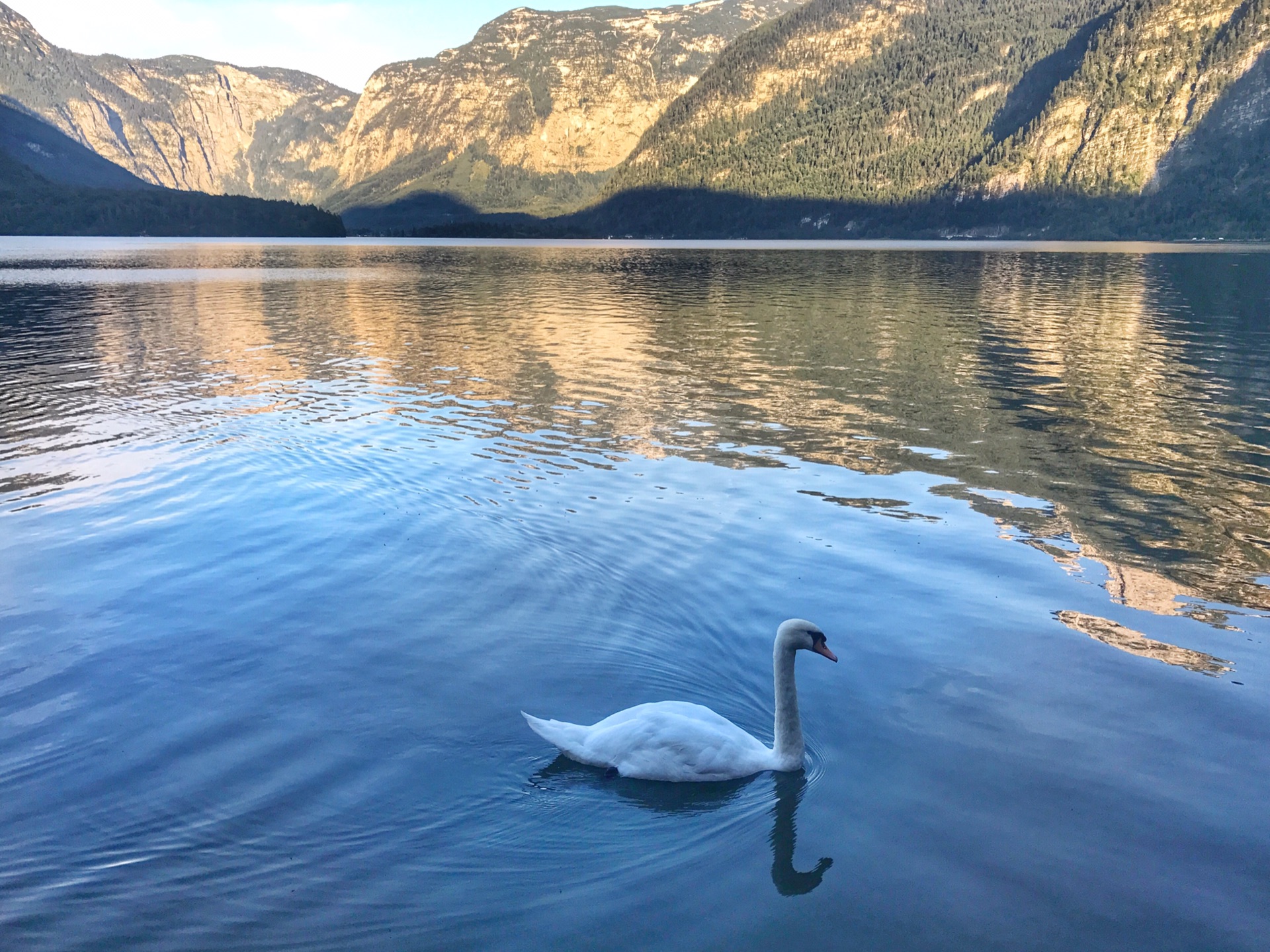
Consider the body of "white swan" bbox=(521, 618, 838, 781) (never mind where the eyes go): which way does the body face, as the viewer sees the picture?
to the viewer's right
